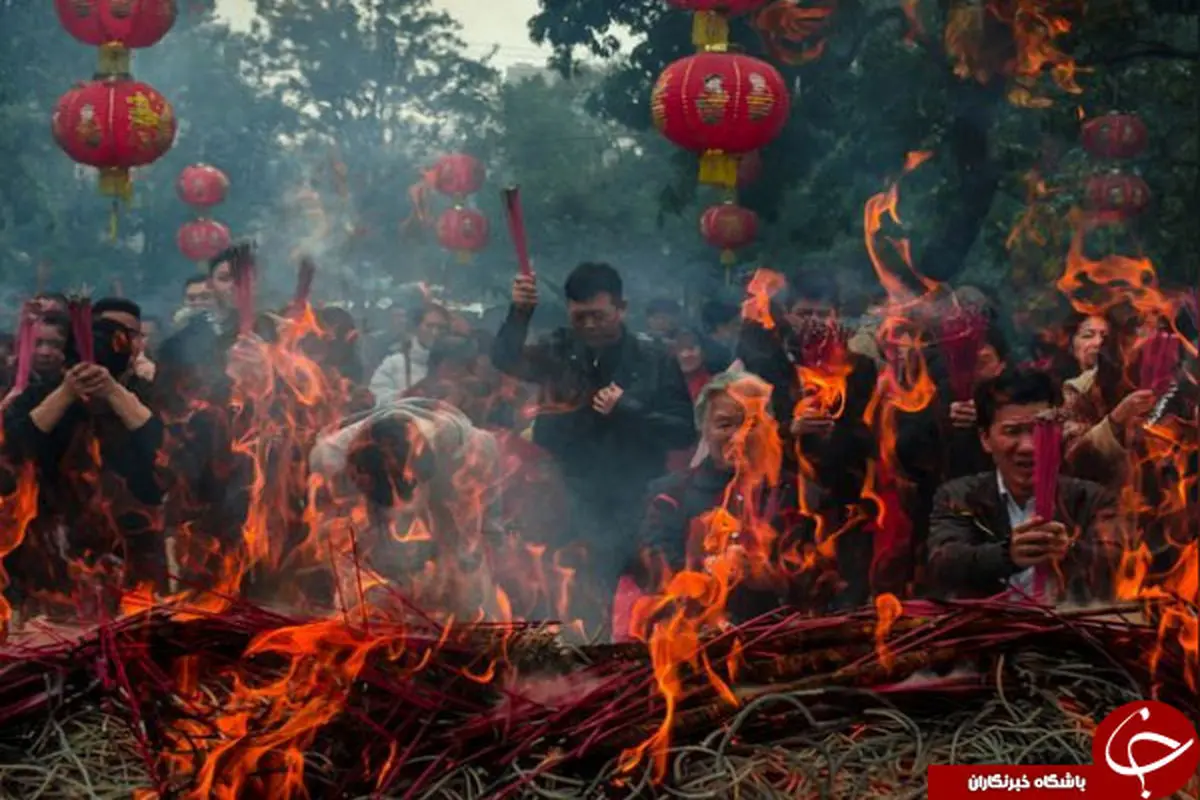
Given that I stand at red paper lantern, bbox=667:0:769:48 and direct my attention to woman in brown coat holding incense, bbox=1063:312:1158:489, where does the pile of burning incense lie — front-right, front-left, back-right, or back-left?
front-right

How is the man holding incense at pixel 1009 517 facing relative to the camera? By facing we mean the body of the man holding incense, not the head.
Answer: toward the camera

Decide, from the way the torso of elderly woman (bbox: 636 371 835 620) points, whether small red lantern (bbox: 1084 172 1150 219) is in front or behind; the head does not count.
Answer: behind

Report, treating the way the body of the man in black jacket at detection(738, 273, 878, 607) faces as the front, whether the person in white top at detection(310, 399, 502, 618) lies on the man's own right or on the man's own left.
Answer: on the man's own right

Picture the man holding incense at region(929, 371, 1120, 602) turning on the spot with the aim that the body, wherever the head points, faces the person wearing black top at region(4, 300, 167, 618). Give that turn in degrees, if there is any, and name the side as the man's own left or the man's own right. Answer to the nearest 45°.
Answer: approximately 90° to the man's own right

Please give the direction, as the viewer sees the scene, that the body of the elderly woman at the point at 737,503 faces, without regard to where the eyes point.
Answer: toward the camera

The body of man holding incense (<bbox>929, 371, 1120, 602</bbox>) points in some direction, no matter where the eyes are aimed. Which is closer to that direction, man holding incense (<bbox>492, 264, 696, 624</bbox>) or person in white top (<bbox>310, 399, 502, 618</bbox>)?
the person in white top

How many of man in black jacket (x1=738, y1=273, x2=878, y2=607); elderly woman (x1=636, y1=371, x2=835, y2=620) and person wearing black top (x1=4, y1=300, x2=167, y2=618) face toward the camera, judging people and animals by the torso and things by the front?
3

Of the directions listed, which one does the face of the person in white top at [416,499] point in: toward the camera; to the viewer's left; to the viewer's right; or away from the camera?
toward the camera

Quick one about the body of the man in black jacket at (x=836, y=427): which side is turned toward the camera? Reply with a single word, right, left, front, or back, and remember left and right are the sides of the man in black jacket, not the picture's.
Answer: front

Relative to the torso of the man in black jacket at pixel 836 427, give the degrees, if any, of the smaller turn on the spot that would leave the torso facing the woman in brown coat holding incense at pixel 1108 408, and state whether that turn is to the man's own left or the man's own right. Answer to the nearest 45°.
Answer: approximately 90° to the man's own left

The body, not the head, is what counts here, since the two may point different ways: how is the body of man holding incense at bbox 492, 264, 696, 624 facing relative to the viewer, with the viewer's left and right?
facing the viewer

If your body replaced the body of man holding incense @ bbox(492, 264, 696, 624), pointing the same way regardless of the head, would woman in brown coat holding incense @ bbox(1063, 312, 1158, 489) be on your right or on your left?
on your left

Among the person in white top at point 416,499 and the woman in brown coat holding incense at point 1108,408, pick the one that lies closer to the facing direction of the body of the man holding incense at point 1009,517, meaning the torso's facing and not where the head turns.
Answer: the person in white top
